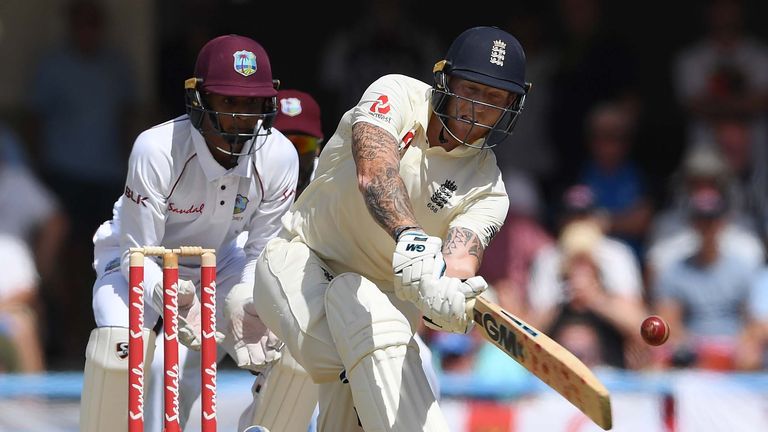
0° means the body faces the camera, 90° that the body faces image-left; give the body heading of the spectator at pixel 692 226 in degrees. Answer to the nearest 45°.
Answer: approximately 0°

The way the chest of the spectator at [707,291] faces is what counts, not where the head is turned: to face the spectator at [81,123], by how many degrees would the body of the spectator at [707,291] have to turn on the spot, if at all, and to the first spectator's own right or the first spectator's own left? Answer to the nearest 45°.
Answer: approximately 90° to the first spectator's own right

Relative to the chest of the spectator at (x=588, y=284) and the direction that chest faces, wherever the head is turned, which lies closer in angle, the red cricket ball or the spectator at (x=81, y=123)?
the red cricket ball

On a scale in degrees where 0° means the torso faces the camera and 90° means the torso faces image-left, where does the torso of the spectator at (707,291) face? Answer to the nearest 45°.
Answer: approximately 0°

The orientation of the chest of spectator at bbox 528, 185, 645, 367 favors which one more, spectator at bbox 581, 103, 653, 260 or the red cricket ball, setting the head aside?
the red cricket ball

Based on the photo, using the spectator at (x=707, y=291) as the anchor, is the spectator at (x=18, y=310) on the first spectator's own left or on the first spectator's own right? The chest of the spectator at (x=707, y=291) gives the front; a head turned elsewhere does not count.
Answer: on the first spectator's own right

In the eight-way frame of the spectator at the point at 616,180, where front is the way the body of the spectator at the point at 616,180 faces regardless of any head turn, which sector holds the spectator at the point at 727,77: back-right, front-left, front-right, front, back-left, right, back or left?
back-left
